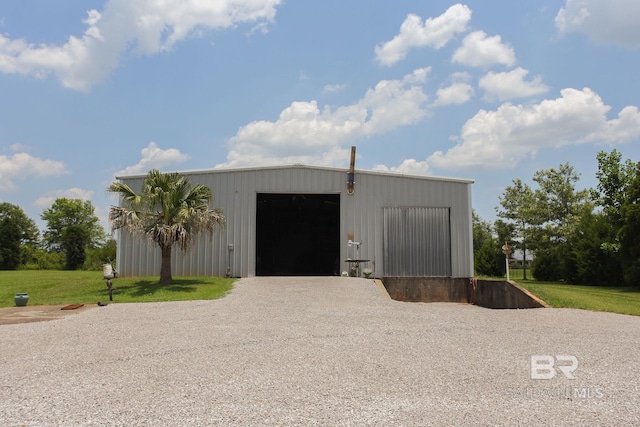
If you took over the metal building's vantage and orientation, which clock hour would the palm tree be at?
The palm tree is roughly at 2 o'clock from the metal building.

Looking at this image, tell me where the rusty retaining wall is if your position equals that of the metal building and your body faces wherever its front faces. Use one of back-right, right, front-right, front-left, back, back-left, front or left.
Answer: front-left

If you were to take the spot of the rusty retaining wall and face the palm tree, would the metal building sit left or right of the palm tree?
right

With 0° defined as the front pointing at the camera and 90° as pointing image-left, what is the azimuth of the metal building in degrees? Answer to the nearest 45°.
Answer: approximately 0°

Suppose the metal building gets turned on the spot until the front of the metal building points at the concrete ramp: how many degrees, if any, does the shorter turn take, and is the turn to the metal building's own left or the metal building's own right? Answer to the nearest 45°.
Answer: approximately 90° to the metal building's own left
